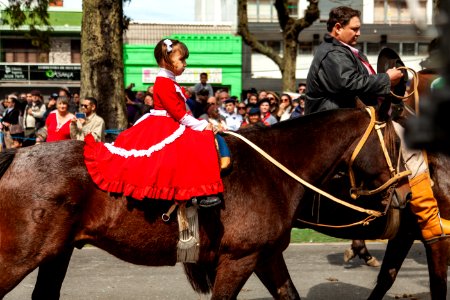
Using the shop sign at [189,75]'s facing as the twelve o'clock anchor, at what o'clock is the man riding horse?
The man riding horse is roughly at 12 o'clock from the shop sign.

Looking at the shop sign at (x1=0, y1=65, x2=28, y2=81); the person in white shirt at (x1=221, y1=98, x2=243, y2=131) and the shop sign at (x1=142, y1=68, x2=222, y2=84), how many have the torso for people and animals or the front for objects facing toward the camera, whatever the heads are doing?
3

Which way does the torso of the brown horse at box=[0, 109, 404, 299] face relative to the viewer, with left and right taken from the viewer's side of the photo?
facing to the right of the viewer

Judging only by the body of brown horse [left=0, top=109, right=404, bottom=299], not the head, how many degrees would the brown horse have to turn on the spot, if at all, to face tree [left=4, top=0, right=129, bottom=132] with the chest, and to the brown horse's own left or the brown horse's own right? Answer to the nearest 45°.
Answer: approximately 90° to the brown horse's own left

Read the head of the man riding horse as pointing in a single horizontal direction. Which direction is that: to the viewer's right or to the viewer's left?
to the viewer's right

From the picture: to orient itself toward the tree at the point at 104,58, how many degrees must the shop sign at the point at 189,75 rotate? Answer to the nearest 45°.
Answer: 0° — it already faces it

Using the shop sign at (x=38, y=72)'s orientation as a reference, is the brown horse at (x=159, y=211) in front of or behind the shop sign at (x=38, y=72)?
in front

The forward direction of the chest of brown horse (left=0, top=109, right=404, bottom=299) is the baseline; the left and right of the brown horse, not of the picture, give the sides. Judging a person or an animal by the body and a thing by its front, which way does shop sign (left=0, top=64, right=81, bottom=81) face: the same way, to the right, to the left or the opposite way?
to the right

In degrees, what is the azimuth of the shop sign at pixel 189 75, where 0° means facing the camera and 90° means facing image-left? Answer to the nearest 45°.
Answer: approximately 0°

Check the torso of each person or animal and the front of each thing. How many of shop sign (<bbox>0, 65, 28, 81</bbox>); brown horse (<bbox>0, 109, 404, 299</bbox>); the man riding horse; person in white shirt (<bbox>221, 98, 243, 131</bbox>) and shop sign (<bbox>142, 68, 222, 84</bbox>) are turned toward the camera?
3

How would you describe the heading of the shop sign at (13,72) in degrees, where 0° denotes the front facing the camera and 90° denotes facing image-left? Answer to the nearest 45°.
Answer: approximately 0°
